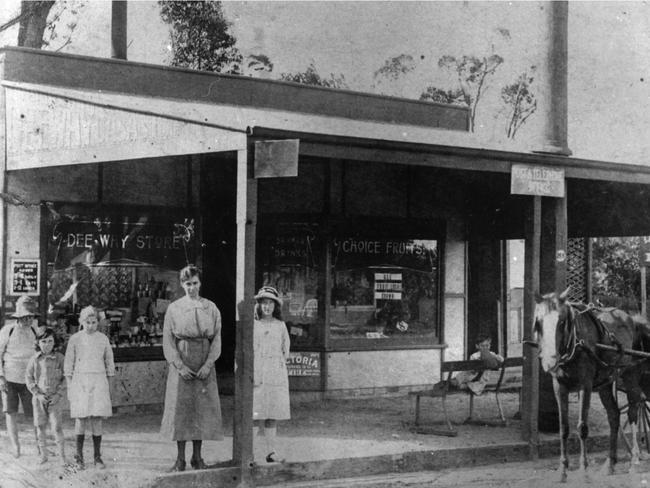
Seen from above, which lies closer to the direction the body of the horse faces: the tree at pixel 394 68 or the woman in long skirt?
the woman in long skirt

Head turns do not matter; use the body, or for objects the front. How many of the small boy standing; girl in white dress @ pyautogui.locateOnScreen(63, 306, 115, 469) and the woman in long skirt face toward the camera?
3

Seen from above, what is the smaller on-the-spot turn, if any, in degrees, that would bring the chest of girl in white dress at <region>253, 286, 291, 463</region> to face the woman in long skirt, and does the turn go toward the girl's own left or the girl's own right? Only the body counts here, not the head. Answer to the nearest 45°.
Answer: approximately 45° to the girl's own right

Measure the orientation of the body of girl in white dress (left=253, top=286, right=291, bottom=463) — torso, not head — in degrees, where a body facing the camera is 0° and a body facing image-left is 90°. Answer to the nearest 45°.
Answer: approximately 0°

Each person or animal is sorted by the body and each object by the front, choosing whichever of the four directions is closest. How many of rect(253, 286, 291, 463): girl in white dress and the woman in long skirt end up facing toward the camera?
2

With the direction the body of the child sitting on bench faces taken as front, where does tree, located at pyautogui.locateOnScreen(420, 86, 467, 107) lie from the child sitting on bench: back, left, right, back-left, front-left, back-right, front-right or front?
back-right

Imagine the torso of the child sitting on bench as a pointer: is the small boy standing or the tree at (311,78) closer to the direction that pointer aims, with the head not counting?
the small boy standing

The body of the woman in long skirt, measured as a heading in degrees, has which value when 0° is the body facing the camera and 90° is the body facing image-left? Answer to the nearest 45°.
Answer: approximately 0°
